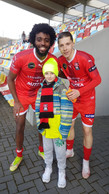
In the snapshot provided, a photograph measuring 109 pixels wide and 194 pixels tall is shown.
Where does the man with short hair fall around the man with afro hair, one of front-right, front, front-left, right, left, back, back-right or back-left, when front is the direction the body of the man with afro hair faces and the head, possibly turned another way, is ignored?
left

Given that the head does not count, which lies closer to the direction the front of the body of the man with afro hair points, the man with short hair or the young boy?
the young boy

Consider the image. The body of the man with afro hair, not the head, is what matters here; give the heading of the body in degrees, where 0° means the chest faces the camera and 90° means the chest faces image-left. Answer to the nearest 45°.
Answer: approximately 0°

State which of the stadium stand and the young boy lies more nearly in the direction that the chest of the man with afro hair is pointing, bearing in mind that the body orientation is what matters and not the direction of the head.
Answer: the young boy

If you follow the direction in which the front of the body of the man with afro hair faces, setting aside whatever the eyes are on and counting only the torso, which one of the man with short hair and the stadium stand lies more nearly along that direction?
the man with short hair

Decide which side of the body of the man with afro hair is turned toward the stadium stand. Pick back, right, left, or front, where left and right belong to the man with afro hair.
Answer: back

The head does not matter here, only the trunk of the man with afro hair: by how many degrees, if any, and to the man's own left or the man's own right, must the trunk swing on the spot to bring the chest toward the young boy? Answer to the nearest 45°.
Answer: approximately 45° to the man's own left
